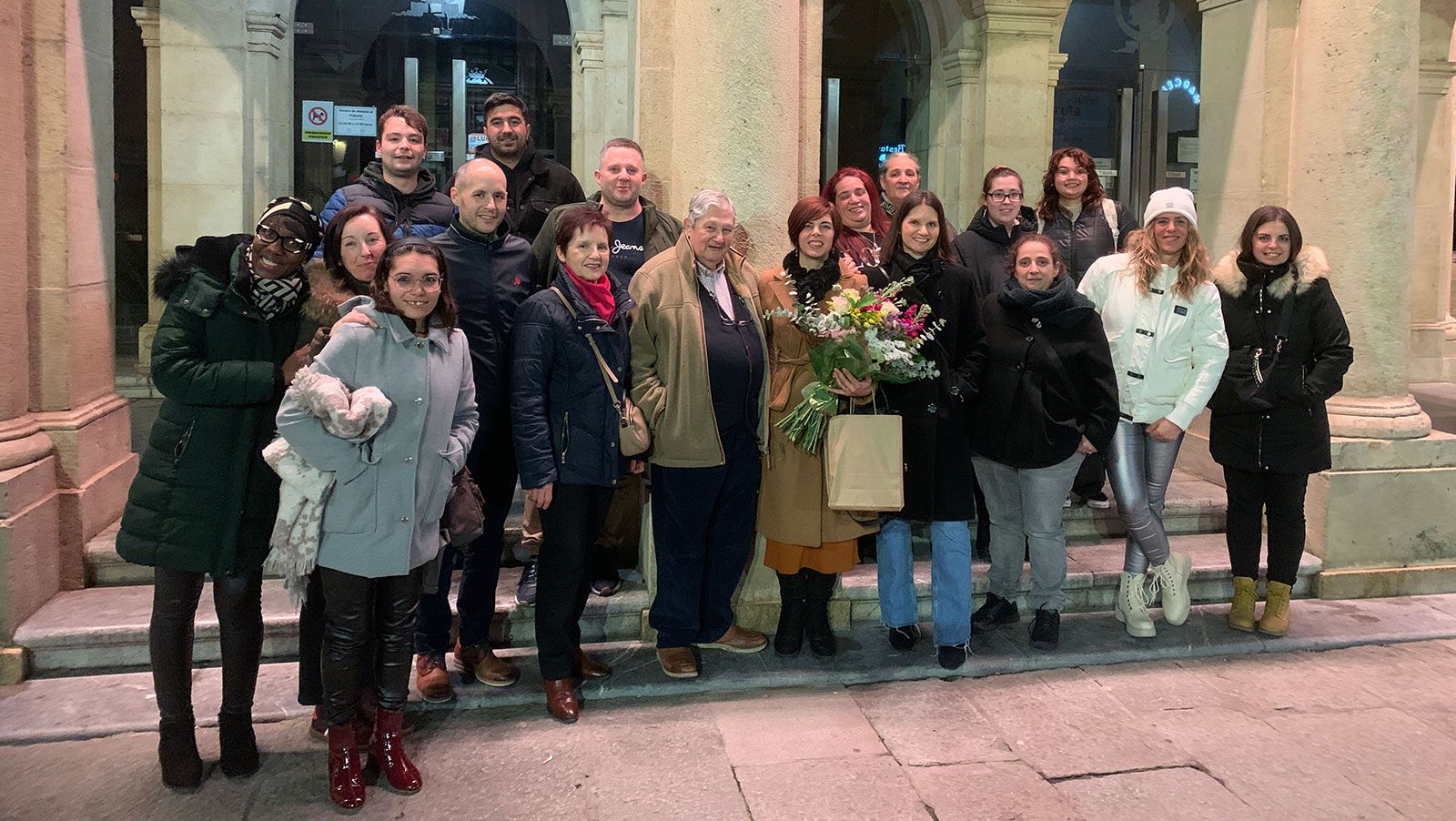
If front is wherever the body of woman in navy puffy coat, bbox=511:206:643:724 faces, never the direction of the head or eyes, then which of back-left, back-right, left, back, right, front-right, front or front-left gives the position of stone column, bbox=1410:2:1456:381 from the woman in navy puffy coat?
left

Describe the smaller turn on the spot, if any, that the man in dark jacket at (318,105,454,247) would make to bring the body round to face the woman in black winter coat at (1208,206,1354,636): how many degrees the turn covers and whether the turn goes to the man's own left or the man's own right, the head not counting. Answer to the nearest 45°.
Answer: approximately 90° to the man's own left

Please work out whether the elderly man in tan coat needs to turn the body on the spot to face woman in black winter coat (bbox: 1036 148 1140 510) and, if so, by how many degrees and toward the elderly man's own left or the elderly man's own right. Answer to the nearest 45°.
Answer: approximately 90° to the elderly man's own left

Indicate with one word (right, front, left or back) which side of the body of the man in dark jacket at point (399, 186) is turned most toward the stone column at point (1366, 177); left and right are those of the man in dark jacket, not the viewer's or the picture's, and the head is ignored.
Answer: left

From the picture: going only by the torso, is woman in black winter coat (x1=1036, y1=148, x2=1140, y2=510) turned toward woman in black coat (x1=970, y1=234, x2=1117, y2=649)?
yes

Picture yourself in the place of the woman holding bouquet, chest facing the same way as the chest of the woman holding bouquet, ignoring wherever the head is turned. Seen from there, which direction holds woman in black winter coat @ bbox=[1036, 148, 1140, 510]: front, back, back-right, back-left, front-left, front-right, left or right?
back-left

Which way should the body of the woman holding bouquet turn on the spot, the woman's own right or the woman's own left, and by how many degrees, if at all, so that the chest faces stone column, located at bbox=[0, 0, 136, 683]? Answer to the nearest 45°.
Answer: approximately 90° to the woman's own right

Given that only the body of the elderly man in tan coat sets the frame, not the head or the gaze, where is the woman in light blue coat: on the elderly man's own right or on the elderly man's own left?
on the elderly man's own right
